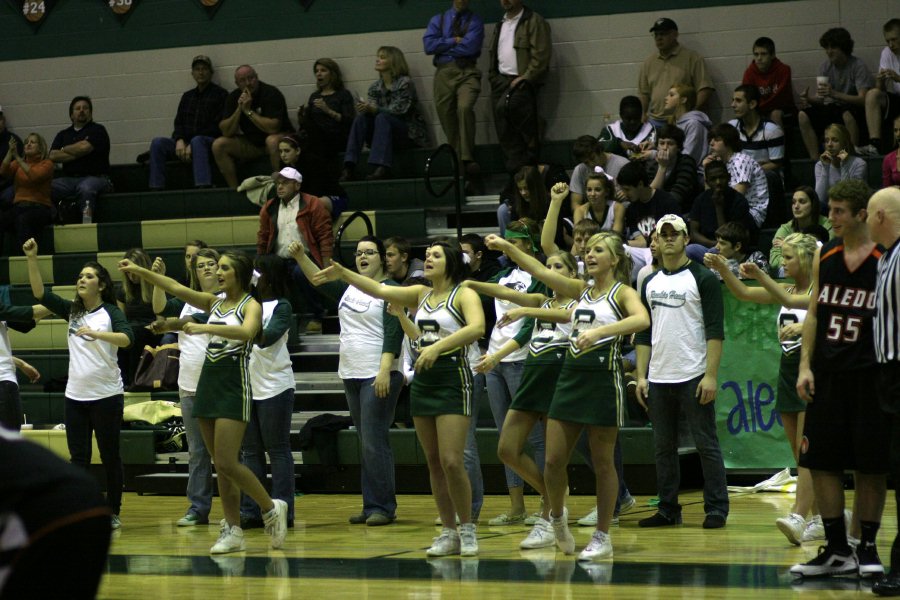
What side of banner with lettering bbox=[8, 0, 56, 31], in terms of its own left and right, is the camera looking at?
front

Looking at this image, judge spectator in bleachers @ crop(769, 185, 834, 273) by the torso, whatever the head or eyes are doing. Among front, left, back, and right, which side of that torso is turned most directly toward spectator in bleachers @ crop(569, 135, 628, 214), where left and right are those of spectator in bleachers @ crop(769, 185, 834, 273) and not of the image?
right

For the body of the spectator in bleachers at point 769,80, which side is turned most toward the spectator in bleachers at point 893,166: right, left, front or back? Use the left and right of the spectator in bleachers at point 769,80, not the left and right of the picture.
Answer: left

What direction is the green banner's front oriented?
toward the camera

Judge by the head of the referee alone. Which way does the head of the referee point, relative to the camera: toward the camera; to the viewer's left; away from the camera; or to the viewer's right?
to the viewer's left

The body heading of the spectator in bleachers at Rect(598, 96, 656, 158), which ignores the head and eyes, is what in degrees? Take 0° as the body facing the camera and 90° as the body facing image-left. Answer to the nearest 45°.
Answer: approximately 0°

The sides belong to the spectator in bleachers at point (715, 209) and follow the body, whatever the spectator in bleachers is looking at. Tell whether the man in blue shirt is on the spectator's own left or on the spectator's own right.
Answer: on the spectator's own right

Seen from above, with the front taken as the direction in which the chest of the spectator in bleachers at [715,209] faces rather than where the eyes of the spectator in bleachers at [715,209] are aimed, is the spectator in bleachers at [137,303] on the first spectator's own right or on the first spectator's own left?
on the first spectator's own right

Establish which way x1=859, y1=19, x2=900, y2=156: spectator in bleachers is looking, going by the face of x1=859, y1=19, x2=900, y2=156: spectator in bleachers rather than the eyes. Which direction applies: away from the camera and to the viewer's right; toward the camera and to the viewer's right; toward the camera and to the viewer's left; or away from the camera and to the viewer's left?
toward the camera and to the viewer's left

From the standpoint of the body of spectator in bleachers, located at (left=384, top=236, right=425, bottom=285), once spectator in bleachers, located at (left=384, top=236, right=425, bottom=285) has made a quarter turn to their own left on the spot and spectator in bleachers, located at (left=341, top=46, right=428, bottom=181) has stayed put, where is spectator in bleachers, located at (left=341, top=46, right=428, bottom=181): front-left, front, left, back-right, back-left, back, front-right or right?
back-left

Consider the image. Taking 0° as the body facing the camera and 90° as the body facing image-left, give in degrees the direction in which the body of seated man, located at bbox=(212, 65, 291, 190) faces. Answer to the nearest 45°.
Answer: approximately 0°

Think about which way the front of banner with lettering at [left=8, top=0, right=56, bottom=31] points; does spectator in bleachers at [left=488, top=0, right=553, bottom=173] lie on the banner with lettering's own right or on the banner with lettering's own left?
on the banner with lettering's own left
